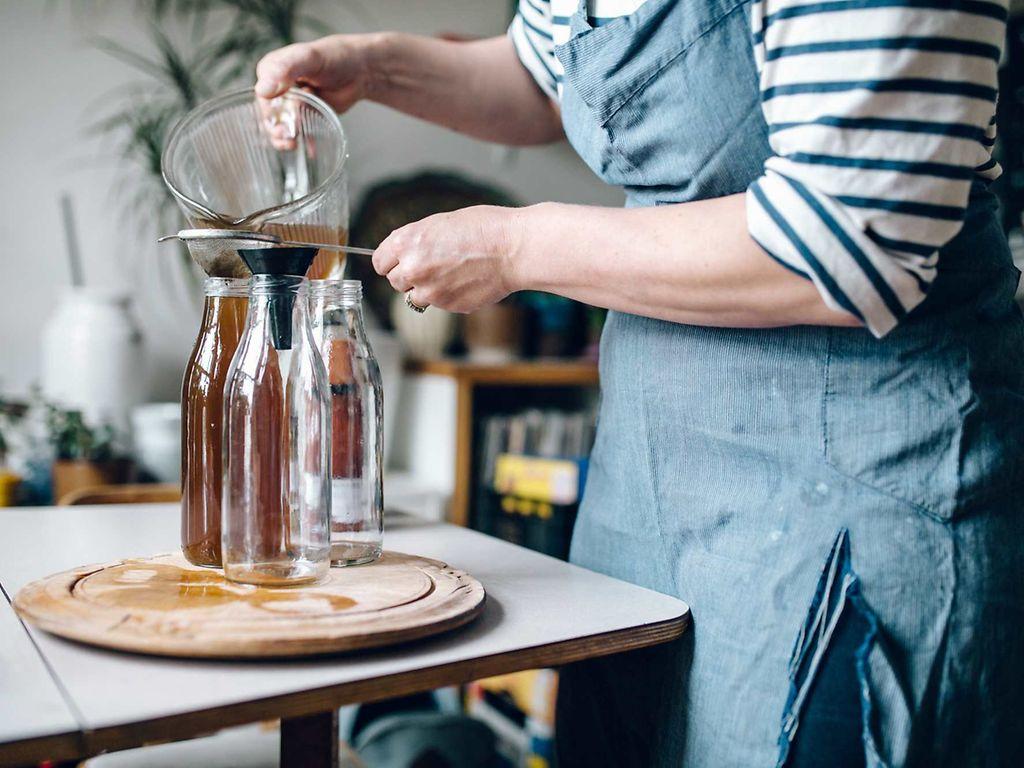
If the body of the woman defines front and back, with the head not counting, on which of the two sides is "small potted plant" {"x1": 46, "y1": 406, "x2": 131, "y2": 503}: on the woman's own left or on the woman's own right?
on the woman's own right

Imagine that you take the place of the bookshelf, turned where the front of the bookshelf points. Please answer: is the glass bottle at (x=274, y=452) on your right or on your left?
on your right

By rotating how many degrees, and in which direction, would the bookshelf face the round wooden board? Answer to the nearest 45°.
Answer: approximately 45° to its right

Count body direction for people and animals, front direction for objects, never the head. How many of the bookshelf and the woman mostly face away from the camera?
0

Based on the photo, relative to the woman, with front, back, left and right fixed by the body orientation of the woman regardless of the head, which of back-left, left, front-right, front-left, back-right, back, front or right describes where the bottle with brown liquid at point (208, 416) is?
front-right

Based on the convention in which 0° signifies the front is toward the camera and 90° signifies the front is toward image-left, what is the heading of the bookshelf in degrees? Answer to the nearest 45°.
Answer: approximately 315°

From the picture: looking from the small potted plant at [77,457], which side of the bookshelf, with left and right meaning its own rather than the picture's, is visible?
right

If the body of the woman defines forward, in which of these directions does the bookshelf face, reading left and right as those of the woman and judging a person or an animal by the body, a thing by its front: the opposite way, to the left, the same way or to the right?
to the left

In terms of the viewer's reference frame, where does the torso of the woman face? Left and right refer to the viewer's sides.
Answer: facing the viewer and to the left of the viewer

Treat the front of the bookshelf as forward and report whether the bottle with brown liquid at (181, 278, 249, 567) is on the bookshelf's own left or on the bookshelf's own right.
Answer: on the bookshelf's own right
